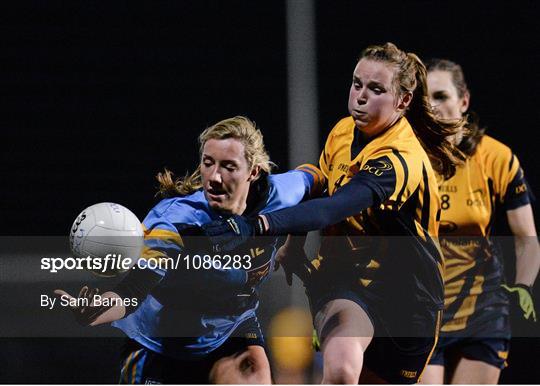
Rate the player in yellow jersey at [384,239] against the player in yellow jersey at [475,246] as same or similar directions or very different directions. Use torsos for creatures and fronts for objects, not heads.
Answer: same or similar directions

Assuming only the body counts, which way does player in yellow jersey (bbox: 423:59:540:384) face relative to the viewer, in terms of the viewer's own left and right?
facing the viewer and to the left of the viewer

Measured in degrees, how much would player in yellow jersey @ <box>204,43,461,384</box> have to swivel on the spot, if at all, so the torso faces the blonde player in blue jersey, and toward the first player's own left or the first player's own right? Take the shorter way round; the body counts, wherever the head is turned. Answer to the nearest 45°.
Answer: approximately 45° to the first player's own right

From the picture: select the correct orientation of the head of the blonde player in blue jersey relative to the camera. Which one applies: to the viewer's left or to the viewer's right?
to the viewer's left

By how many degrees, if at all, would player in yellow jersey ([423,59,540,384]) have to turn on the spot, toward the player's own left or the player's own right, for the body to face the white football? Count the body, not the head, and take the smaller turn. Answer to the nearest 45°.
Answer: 0° — they already face it

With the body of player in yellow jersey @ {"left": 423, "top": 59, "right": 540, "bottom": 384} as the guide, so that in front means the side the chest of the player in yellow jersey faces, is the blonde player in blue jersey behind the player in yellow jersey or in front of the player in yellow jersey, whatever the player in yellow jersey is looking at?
in front

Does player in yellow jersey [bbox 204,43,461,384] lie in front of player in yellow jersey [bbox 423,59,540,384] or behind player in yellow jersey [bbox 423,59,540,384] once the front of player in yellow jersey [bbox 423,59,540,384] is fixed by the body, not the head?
in front

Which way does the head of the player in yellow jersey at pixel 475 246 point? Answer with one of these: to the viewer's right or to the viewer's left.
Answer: to the viewer's left

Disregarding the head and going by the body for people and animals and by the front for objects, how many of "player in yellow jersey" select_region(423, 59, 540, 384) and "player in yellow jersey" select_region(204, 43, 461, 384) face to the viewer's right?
0

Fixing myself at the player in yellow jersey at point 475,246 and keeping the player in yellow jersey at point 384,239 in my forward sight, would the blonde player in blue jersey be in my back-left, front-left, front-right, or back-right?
front-right

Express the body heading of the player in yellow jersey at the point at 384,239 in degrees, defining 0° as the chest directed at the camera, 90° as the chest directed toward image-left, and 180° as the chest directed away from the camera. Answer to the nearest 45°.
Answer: approximately 45°
